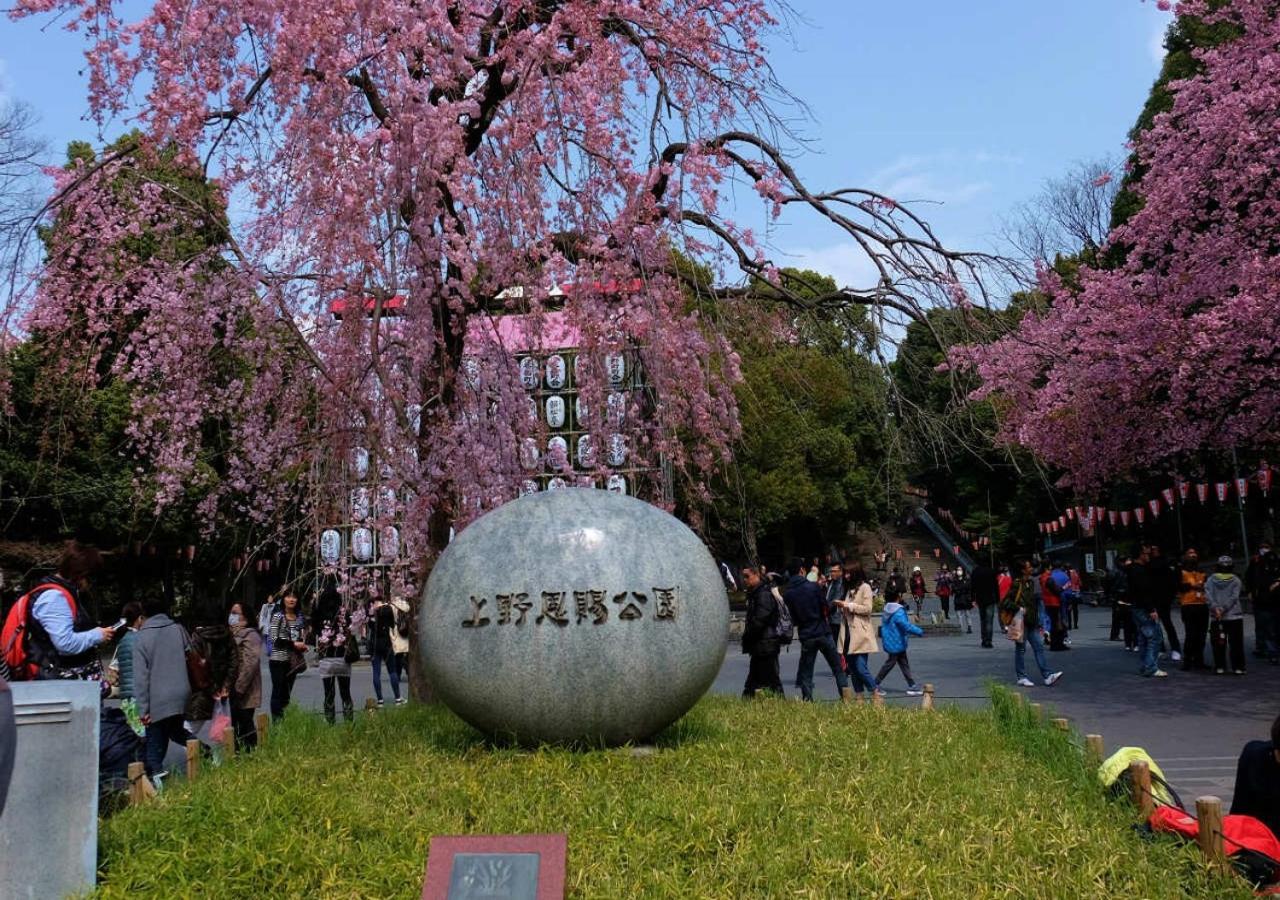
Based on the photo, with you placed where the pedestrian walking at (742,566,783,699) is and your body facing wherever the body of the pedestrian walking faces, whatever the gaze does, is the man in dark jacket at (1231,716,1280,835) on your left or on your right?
on your left

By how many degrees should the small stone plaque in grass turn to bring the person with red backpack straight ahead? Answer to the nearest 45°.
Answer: approximately 135° to its right

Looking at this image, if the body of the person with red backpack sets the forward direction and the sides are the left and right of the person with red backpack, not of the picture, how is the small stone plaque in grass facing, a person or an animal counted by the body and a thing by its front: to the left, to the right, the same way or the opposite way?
to the right

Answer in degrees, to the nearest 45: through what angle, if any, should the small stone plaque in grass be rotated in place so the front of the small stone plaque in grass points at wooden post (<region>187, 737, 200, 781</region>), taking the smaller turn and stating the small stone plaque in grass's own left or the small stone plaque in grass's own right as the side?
approximately 135° to the small stone plaque in grass's own right

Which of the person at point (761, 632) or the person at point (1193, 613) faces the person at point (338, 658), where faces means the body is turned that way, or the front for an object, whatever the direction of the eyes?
the person at point (761, 632)

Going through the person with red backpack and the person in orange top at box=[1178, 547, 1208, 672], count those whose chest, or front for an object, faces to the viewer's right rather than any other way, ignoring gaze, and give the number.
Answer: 1
